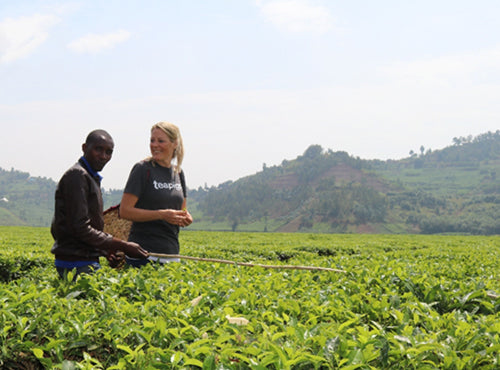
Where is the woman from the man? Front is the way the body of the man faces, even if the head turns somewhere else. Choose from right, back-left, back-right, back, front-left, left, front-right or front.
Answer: front-left

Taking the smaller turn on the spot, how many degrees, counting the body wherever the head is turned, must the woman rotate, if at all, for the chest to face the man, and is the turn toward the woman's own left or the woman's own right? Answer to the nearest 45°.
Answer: approximately 90° to the woman's own right

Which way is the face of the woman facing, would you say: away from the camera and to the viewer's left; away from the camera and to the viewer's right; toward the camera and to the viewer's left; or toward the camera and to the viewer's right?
toward the camera and to the viewer's left

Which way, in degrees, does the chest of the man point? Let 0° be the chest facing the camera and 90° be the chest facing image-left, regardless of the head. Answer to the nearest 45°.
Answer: approximately 270°

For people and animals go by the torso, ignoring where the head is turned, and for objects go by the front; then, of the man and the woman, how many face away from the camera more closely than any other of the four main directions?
0

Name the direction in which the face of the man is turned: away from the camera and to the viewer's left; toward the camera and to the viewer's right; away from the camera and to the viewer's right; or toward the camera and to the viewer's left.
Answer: toward the camera and to the viewer's right
